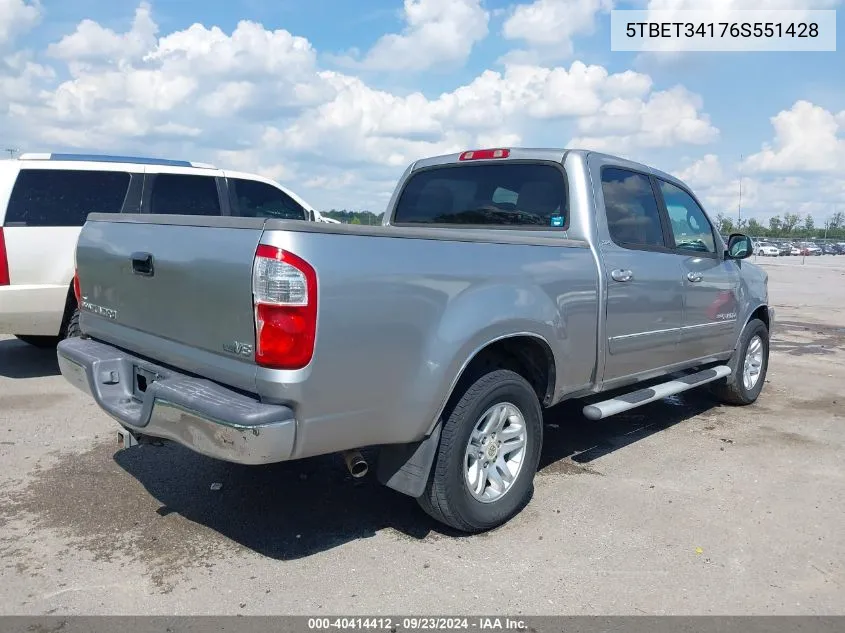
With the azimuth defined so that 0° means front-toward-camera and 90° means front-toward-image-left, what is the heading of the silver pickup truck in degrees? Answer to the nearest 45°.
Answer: approximately 225°

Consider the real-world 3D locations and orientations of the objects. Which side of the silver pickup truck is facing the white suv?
left
